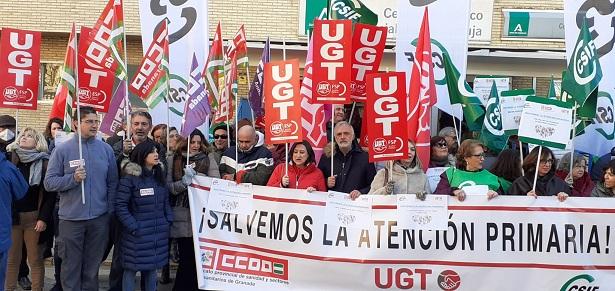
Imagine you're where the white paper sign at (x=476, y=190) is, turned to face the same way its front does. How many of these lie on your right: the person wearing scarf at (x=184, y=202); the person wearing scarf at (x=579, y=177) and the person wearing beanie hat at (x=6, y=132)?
2

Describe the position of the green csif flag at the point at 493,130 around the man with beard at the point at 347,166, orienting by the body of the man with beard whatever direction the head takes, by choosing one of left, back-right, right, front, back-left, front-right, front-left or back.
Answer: back-left

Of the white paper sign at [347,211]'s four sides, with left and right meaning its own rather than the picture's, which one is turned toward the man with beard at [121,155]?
right

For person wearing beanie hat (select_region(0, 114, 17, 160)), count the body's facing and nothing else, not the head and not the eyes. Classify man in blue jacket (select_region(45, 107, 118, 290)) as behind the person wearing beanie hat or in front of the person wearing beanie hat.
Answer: in front

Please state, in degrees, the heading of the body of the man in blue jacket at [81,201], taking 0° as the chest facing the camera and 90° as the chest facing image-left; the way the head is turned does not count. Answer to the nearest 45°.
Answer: approximately 315°

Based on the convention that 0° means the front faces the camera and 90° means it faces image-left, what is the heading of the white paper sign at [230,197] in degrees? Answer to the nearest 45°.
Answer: approximately 0°
